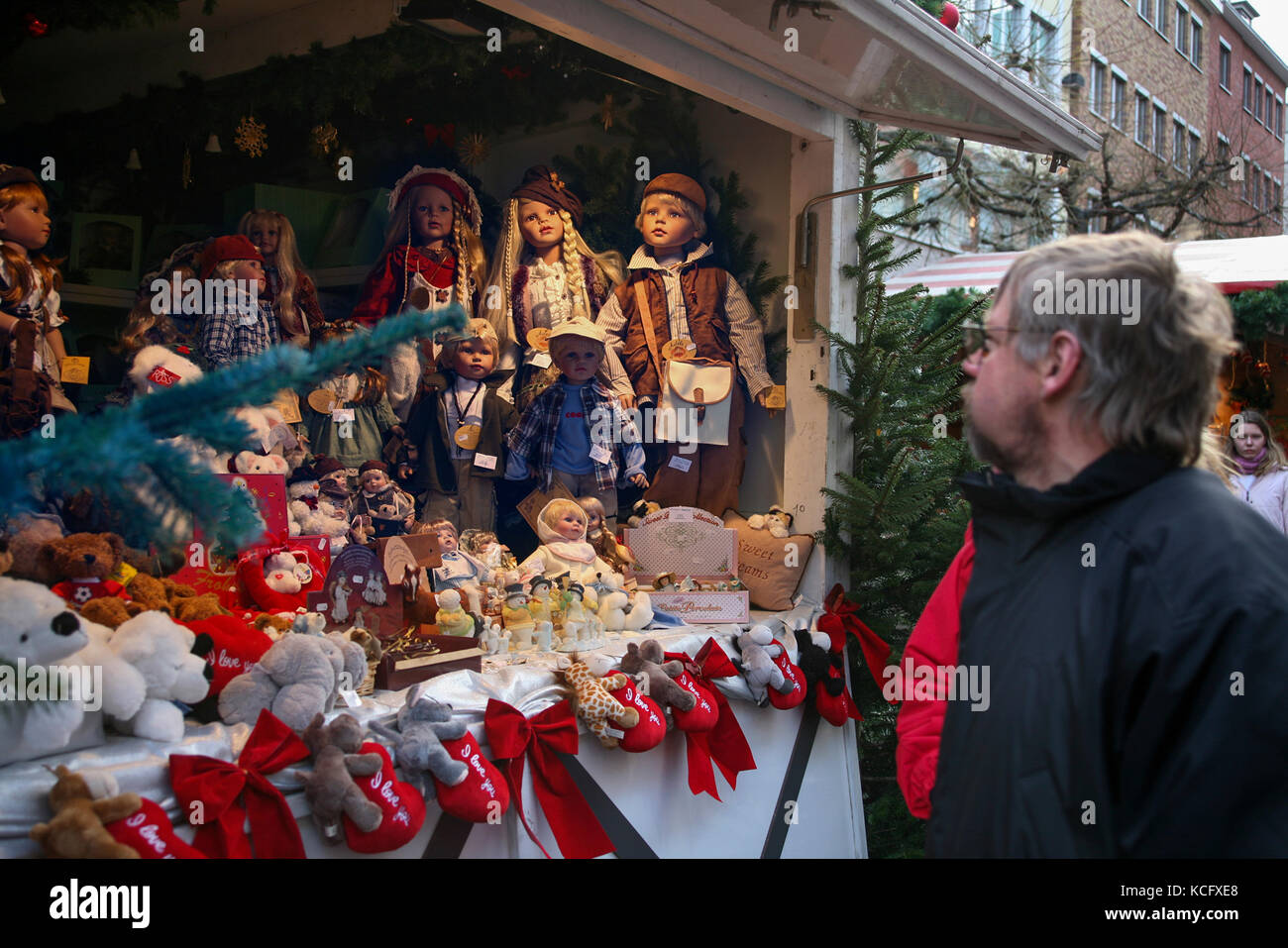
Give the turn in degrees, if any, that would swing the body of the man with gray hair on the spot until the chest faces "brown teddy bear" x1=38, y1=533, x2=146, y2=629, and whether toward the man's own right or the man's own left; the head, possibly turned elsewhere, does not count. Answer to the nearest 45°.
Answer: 0° — they already face it

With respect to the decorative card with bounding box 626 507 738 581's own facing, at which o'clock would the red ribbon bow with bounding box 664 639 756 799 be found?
The red ribbon bow is roughly at 12 o'clock from the decorative card.

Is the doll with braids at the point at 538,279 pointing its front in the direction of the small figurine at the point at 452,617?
yes

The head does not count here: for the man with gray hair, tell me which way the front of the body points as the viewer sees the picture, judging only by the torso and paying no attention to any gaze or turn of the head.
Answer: to the viewer's left

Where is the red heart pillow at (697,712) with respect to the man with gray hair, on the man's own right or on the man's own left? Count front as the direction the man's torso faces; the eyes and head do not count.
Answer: on the man's own right

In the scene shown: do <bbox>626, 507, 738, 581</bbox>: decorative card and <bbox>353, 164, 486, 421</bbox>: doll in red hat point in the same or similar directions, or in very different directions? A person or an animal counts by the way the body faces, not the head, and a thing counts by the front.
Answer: same or similar directions

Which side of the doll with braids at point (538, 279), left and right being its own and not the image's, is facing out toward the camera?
front

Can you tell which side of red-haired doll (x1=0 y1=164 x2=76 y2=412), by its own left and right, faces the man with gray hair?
front

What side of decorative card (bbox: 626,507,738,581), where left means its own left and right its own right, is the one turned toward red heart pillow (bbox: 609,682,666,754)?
front

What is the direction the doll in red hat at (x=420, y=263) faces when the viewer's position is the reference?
facing the viewer
